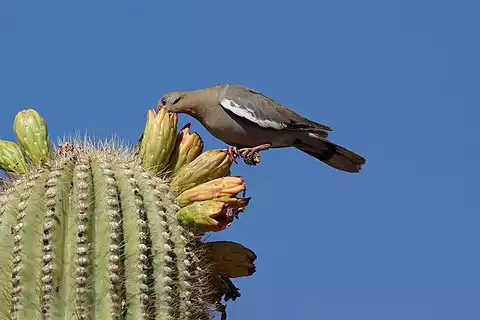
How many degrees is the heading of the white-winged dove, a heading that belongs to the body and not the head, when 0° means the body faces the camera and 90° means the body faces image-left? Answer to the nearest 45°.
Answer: approximately 90°

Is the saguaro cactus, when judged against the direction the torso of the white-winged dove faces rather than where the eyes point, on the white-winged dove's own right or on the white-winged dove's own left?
on the white-winged dove's own left
